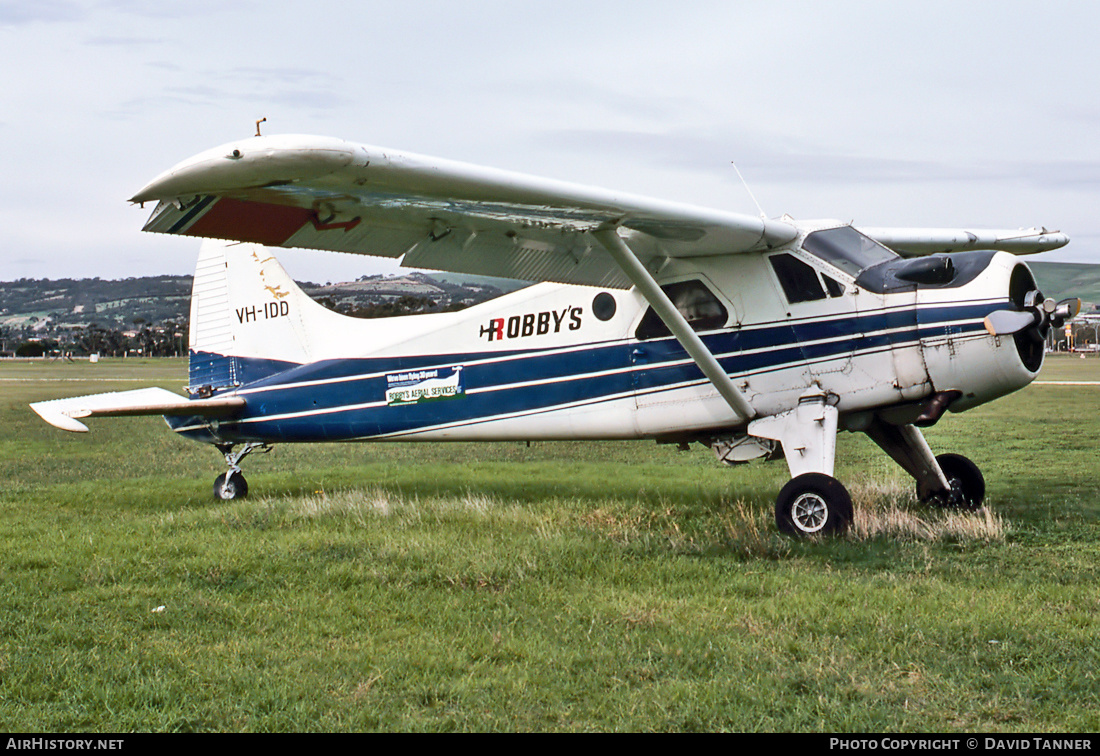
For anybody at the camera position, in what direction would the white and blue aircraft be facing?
facing the viewer and to the right of the viewer
